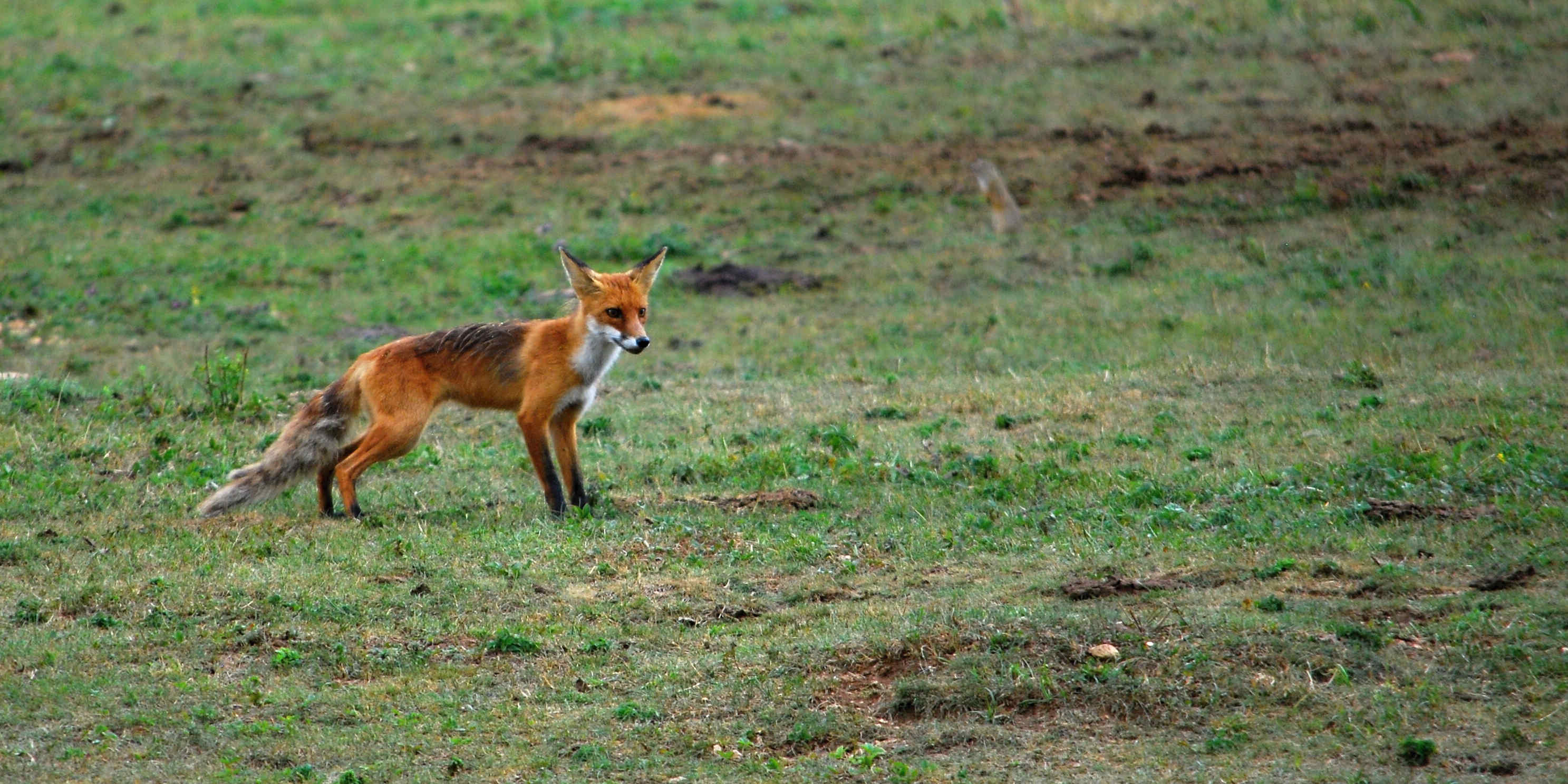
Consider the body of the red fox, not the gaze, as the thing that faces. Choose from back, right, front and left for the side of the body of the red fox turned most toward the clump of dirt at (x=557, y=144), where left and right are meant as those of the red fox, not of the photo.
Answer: left

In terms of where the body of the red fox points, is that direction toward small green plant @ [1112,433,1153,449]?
yes

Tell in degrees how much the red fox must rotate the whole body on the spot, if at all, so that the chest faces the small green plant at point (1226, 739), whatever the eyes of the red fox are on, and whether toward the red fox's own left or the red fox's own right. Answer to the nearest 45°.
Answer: approximately 45° to the red fox's own right

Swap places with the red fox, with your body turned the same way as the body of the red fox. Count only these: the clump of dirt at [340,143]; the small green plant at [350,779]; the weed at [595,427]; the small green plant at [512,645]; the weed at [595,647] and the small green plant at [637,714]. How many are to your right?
4

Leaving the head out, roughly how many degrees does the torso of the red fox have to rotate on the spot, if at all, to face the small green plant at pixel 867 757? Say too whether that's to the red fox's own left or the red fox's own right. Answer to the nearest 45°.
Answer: approximately 90° to the red fox's own right

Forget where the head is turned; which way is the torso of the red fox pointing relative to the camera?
to the viewer's right
